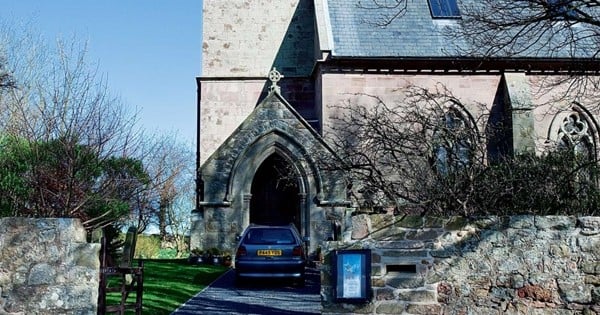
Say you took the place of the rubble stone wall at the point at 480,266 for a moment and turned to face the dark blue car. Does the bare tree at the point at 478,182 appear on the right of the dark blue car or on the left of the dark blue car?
right

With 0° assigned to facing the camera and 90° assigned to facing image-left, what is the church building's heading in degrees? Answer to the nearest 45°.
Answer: approximately 0°

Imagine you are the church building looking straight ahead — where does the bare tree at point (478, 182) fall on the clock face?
The bare tree is roughly at 11 o'clock from the church building.

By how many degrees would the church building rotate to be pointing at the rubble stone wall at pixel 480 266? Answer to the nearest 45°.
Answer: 0° — it already faces it

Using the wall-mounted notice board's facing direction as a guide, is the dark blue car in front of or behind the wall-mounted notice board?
behind

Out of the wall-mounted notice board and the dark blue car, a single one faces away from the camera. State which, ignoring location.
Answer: the dark blue car

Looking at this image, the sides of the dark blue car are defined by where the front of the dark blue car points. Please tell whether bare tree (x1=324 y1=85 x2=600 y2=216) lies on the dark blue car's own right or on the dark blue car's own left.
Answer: on the dark blue car's own right

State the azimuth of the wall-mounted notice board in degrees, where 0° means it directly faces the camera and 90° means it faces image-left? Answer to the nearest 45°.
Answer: approximately 0°

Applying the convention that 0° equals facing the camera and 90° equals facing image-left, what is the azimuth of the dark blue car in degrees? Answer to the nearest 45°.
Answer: approximately 180°
